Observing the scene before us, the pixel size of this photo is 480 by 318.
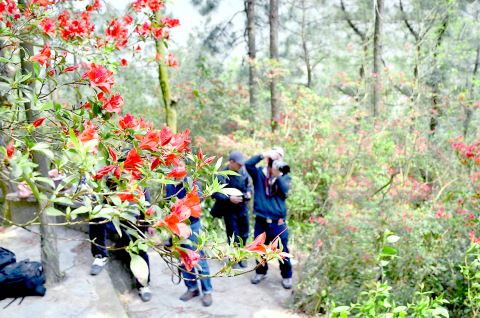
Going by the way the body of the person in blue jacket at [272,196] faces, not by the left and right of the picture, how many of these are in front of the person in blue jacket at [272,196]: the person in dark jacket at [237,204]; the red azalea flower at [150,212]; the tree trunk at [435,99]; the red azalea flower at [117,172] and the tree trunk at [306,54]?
2

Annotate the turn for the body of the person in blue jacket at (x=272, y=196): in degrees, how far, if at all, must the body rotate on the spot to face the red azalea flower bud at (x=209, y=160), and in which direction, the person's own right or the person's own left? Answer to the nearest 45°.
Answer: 0° — they already face it

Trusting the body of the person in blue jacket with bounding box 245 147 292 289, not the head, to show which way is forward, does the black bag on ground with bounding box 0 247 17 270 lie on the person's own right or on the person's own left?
on the person's own right

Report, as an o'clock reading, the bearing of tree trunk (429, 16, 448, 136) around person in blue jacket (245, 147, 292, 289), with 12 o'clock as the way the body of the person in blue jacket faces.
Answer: The tree trunk is roughly at 7 o'clock from the person in blue jacket.

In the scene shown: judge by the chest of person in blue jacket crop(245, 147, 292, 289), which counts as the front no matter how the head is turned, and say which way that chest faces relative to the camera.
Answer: toward the camera

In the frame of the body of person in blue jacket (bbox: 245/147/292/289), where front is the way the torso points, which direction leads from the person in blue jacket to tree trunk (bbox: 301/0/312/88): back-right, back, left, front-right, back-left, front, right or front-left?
back
